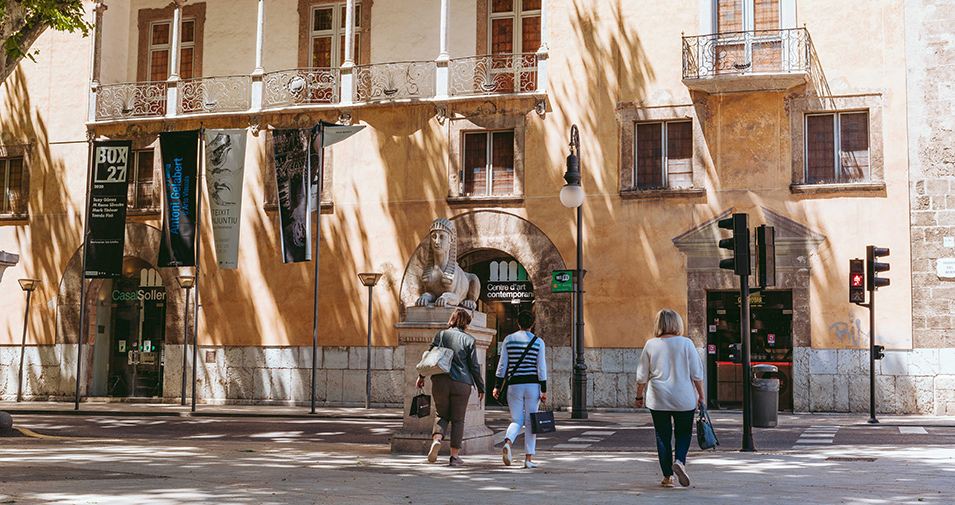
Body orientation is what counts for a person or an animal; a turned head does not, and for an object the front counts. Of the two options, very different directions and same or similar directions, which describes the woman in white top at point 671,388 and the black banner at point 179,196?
very different directions

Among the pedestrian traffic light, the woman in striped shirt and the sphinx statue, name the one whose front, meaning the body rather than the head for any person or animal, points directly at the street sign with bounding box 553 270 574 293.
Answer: the woman in striped shirt

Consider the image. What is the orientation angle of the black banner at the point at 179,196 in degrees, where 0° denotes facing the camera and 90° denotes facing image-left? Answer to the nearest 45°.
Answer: approximately 0°

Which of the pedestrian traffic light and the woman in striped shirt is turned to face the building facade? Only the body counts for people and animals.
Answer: the woman in striped shirt

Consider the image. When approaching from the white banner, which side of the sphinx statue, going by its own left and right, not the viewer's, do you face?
right

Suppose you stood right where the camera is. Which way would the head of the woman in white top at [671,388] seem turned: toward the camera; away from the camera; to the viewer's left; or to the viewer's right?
away from the camera

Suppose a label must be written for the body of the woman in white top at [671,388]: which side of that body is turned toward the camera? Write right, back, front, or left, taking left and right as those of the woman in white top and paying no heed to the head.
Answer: back

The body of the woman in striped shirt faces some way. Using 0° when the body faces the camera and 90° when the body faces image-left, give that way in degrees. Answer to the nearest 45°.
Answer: approximately 180°

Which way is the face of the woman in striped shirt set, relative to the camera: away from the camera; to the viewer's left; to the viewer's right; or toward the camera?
away from the camera
